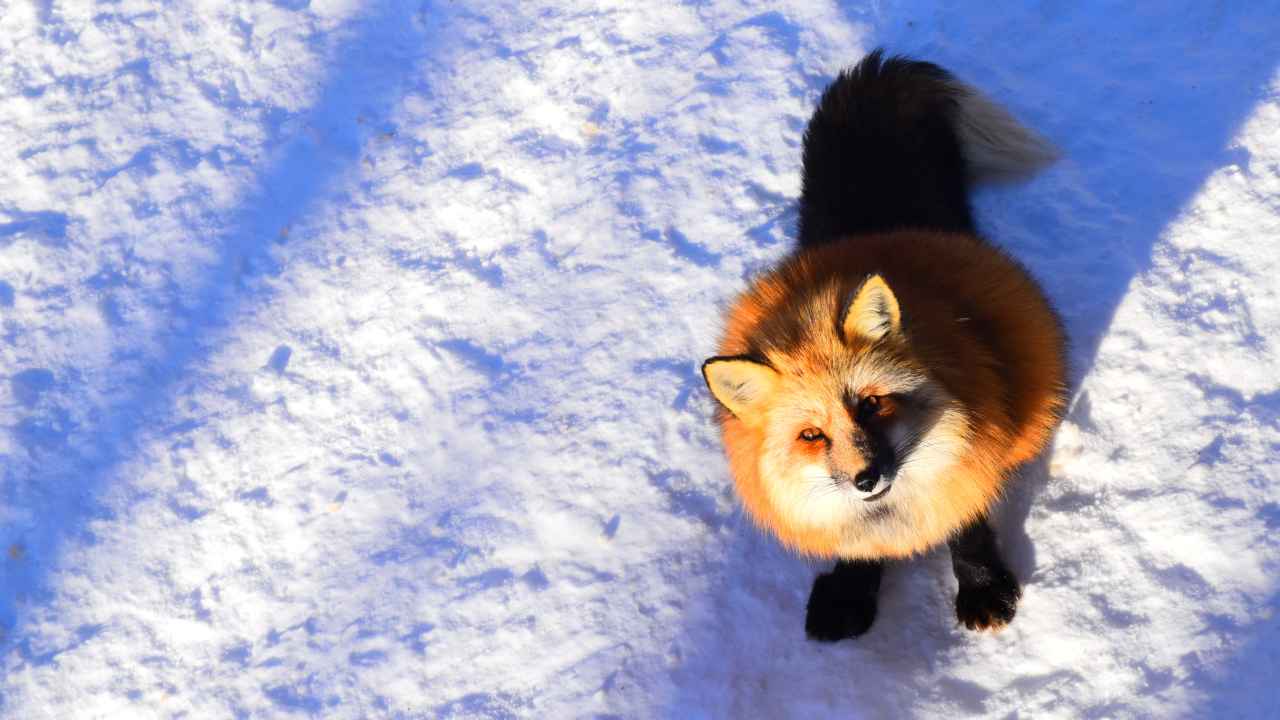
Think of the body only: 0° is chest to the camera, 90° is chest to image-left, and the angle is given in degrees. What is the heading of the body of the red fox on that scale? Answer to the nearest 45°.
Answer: approximately 0°
